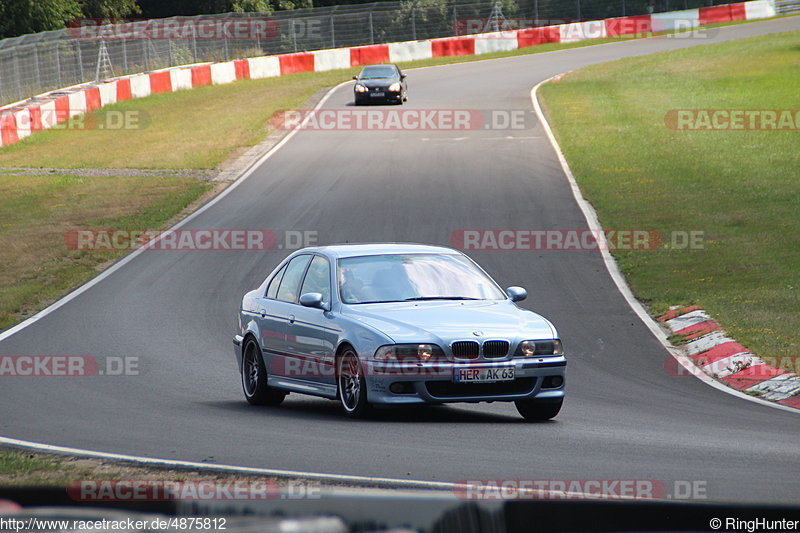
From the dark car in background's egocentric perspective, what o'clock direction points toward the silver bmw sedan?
The silver bmw sedan is roughly at 12 o'clock from the dark car in background.

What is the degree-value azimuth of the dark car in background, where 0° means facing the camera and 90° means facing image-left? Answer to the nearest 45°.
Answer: approximately 0°

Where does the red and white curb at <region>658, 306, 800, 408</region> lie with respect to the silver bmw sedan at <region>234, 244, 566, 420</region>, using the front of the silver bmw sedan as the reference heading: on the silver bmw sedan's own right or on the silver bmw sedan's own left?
on the silver bmw sedan's own left

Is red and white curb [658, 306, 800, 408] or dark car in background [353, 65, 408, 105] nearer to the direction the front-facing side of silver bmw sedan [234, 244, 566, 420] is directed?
the red and white curb

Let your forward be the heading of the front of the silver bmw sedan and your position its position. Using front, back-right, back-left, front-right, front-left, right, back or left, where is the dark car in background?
back-left

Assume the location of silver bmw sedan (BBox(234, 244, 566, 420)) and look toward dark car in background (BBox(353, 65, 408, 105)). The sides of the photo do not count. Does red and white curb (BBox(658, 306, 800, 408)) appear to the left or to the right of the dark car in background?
right

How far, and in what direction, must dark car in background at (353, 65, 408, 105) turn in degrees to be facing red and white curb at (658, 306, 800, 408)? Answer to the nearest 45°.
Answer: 0° — it already faces it
